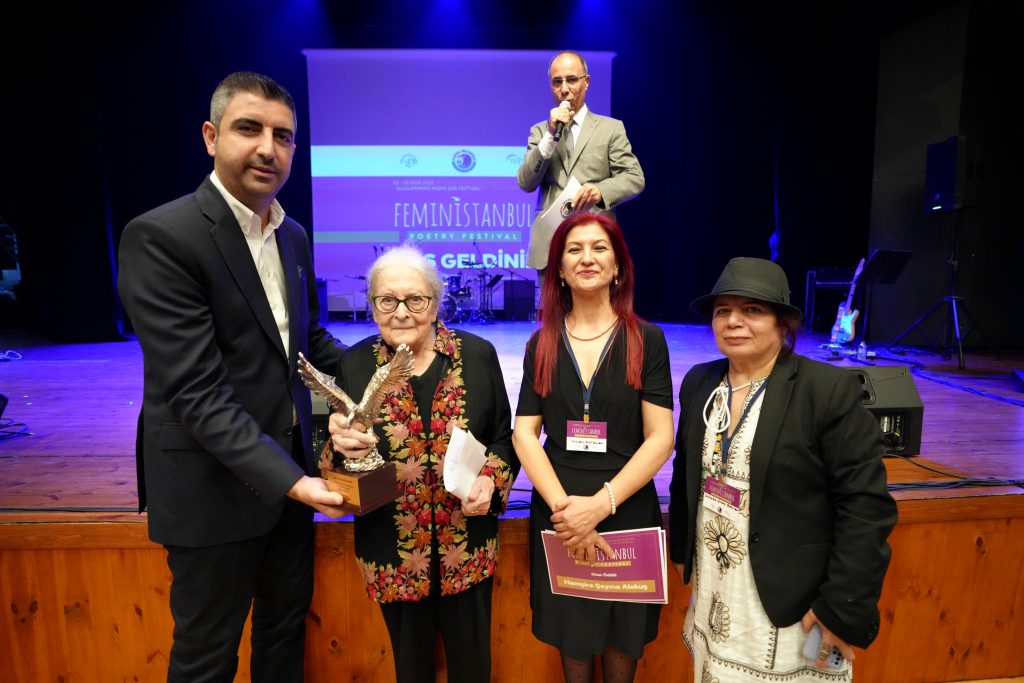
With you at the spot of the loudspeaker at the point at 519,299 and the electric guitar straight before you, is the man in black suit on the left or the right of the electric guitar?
right

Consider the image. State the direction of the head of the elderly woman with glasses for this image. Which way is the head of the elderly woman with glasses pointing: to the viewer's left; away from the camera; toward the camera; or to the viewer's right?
toward the camera

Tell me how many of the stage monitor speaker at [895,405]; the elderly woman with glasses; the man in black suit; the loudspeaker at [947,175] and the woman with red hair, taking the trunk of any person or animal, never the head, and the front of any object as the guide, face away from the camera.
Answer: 1

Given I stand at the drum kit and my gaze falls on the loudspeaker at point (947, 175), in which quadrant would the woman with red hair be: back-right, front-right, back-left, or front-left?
front-right

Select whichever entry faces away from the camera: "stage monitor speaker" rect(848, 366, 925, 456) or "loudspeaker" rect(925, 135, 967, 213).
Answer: the stage monitor speaker

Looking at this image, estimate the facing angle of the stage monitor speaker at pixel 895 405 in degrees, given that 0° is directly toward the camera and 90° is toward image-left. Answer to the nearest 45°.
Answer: approximately 180°

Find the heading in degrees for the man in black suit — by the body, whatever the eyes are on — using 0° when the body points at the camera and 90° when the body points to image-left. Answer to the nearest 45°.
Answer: approximately 315°

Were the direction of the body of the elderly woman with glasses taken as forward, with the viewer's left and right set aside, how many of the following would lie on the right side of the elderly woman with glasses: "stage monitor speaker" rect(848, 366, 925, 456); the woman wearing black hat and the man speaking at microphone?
0

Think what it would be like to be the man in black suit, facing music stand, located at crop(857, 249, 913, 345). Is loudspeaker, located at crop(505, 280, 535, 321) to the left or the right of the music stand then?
left

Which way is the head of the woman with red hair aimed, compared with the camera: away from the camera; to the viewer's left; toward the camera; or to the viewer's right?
toward the camera

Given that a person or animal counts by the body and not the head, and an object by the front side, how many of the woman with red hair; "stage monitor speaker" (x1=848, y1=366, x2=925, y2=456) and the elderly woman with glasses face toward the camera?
2

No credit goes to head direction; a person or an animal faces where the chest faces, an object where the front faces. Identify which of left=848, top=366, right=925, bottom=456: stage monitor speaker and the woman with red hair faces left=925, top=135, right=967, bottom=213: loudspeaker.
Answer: the stage monitor speaker

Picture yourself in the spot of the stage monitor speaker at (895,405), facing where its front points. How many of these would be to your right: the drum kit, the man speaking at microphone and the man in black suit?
0

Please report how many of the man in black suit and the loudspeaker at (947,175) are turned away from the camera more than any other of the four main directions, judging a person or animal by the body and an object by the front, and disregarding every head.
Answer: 0

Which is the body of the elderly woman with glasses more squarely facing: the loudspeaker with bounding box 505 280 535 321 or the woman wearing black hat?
the woman wearing black hat

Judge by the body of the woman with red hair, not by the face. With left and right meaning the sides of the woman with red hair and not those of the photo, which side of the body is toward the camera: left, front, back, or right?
front

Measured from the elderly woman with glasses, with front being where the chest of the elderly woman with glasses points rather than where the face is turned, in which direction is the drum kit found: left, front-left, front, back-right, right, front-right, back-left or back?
back

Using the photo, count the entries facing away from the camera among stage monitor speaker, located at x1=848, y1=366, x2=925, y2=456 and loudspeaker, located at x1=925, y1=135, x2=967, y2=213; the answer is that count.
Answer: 1

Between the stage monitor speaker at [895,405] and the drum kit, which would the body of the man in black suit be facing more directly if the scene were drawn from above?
the stage monitor speaker

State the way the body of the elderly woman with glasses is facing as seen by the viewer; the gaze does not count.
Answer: toward the camera

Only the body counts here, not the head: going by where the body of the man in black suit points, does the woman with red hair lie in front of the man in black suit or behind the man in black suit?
in front
